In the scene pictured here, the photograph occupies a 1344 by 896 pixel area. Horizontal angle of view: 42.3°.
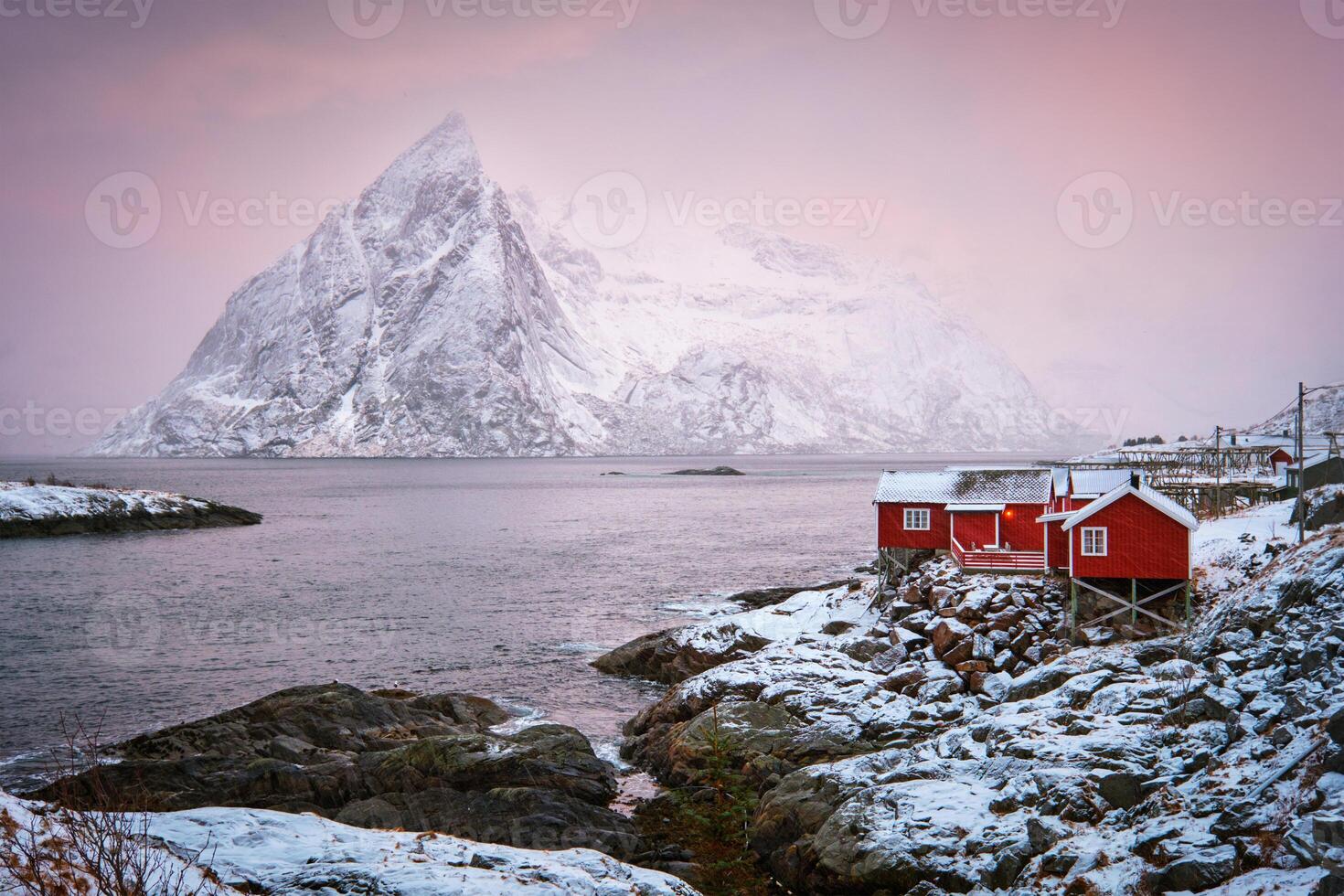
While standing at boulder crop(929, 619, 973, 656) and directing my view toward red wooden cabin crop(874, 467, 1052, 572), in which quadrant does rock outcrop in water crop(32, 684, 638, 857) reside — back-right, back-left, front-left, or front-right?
back-left

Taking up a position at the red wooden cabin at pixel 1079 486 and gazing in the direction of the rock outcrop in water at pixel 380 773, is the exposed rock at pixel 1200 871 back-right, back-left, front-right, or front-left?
front-left

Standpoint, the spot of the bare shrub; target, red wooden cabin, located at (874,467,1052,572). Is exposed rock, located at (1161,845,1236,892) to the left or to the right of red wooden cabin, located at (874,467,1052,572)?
right

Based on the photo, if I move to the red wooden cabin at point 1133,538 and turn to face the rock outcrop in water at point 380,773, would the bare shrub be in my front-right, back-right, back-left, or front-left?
front-left

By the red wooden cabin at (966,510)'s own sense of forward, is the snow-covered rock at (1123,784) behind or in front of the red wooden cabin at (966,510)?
in front

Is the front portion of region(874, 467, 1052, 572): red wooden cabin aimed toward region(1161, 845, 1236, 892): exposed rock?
yes

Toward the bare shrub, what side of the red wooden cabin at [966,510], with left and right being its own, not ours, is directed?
front

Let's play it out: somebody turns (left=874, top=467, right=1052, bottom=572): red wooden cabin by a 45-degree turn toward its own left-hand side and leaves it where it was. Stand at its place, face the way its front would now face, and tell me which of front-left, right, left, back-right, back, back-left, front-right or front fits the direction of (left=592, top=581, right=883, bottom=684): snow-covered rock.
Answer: right

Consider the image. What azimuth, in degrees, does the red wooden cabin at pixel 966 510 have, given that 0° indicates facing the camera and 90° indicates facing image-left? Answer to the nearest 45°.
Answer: approximately 0°

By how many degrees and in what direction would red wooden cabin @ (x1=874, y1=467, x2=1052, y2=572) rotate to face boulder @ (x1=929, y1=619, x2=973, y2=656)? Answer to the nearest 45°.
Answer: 0° — it already faces it

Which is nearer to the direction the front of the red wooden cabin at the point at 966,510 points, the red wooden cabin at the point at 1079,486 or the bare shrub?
the bare shrub
